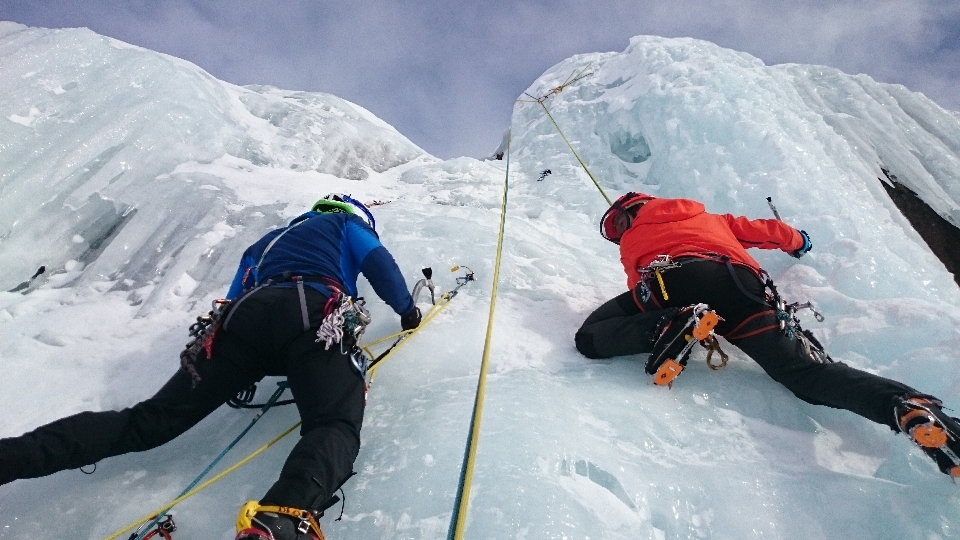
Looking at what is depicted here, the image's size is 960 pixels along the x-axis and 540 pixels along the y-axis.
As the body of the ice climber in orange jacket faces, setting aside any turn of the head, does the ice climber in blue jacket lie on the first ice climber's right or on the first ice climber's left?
on the first ice climber's left

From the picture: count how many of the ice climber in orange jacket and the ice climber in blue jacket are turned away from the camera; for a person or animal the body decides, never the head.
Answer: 2

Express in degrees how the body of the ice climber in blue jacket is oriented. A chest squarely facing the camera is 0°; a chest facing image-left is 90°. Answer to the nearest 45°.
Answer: approximately 180°

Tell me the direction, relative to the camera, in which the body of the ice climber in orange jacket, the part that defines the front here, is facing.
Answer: away from the camera

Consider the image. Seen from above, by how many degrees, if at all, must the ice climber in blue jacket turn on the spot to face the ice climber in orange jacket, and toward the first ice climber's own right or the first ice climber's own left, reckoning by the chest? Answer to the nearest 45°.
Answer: approximately 90° to the first ice climber's own right

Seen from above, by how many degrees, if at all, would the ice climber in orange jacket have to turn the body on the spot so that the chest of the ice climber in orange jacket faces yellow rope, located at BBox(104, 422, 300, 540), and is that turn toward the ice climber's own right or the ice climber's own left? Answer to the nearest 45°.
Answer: approximately 135° to the ice climber's own left

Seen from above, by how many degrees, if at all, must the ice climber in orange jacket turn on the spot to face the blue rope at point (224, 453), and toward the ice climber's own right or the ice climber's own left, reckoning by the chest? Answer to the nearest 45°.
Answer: approximately 135° to the ice climber's own left
